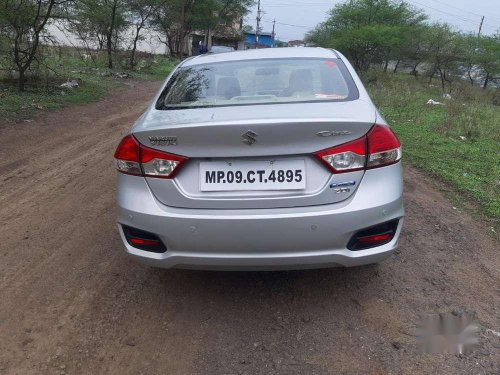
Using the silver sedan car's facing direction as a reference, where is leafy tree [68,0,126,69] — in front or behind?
in front

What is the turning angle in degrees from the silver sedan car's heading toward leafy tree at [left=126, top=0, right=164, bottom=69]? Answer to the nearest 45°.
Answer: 0° — it already faces it

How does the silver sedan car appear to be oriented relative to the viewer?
away from the camera

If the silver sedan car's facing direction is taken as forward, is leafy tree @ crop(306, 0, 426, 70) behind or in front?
in front

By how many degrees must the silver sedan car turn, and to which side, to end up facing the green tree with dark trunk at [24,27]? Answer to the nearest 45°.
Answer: approximately 45° to its left
